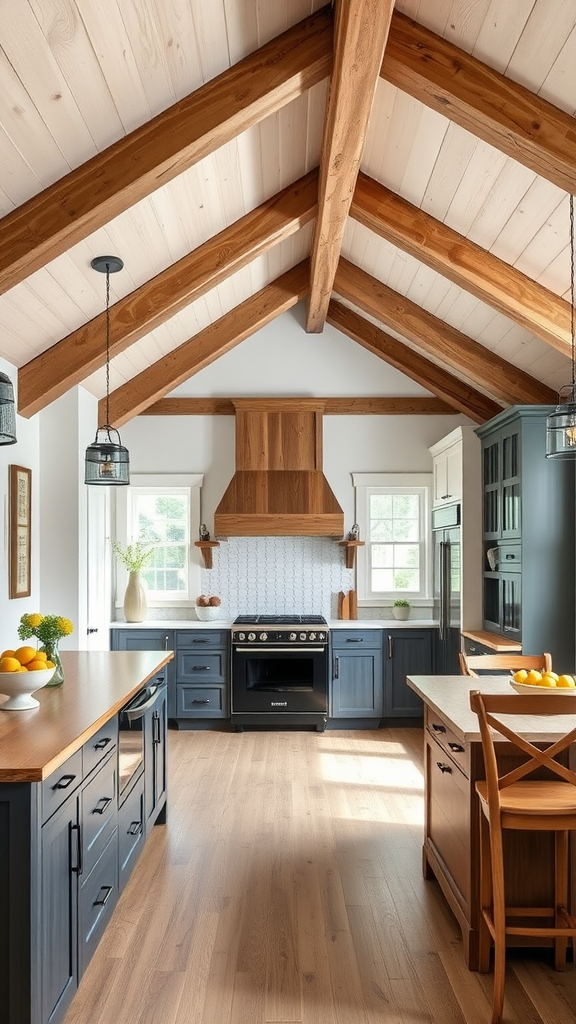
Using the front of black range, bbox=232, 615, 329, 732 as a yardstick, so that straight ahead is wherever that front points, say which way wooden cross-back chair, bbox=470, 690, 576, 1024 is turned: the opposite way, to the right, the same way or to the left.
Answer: the opposite way

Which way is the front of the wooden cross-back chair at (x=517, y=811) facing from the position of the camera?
facing away from the viewer

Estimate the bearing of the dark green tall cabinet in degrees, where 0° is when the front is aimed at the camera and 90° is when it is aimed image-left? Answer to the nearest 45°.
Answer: approximately 90°
